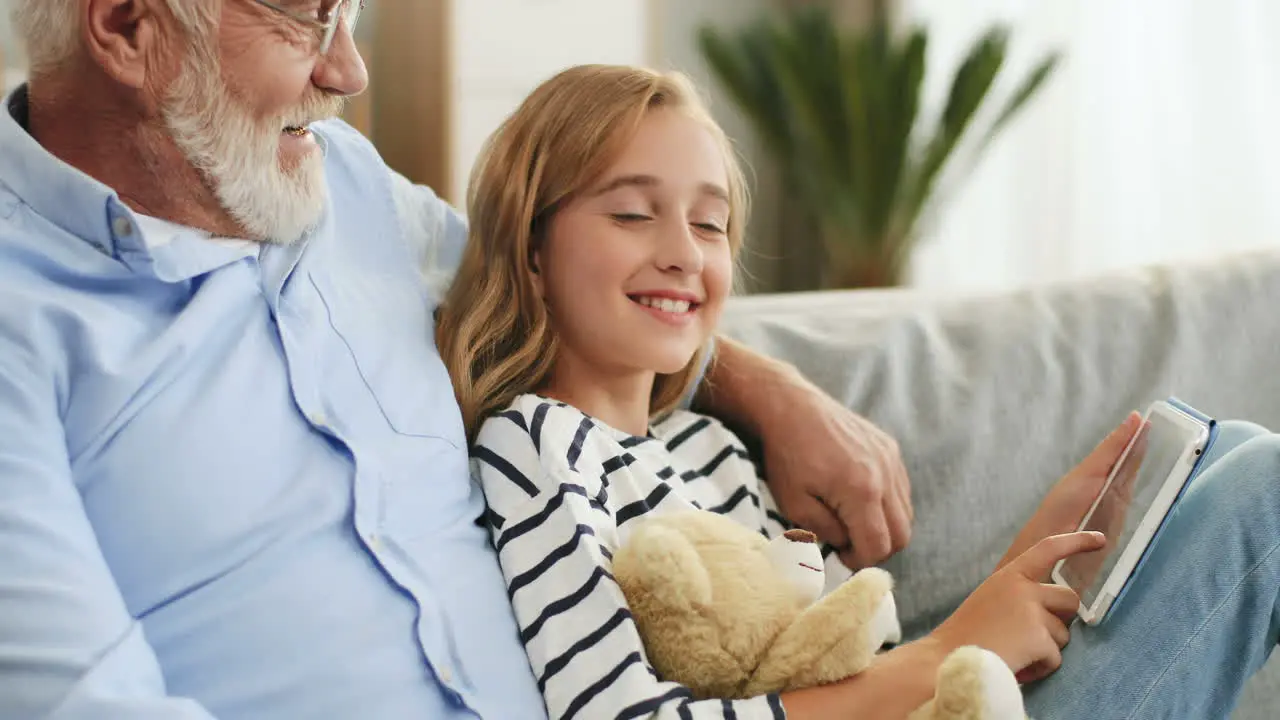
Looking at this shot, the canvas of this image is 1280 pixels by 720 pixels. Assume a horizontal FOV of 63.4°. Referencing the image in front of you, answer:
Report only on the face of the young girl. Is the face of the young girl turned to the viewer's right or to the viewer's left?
to the viewer's right

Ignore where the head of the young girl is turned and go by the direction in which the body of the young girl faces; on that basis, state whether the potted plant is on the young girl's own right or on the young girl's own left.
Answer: on the young girl's own left

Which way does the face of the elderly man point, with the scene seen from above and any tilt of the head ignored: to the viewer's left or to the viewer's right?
to the viewer's right

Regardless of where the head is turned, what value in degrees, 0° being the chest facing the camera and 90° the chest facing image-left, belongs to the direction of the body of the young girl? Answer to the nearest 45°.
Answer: approximately 315°

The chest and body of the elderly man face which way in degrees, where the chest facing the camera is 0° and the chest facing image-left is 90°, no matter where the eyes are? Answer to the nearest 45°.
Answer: approximately 315°

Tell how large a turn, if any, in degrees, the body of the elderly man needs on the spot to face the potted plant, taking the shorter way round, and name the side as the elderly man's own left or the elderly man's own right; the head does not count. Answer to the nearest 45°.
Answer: approximately 90° to the elderly man's own left

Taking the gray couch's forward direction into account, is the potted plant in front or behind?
behind
